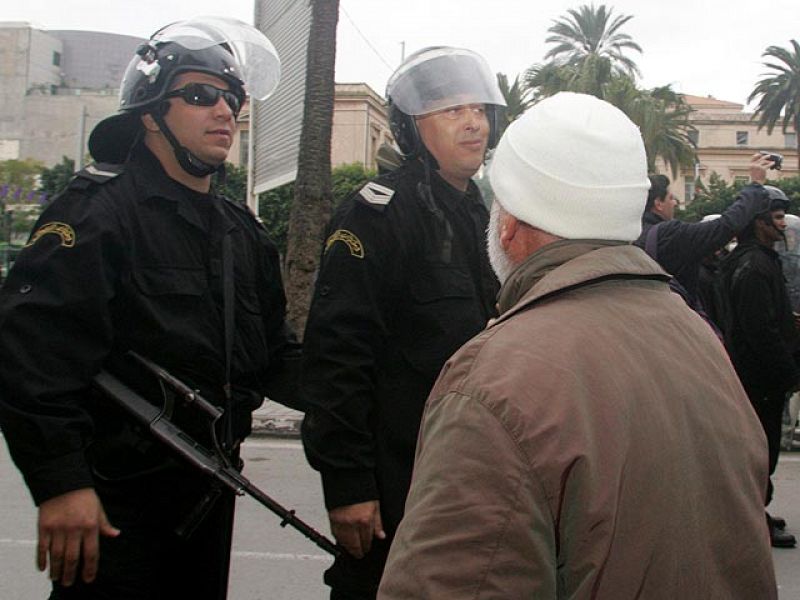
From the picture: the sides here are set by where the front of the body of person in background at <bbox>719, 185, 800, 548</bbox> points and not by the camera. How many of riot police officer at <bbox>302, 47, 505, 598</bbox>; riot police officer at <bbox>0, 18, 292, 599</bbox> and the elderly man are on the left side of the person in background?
0

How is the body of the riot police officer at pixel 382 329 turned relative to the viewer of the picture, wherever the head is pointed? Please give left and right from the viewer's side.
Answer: facing the viewer and to the right of the viewer

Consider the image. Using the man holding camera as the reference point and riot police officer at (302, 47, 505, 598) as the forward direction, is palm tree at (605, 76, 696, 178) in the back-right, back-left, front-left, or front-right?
back-right

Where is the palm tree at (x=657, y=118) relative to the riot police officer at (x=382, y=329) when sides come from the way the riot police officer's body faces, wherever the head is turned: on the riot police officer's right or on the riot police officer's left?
on the riot police officer's left

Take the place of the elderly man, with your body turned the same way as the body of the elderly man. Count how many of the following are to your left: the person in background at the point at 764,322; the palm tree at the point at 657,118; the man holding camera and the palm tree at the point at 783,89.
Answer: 0

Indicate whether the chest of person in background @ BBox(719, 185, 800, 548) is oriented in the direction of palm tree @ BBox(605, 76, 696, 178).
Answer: no

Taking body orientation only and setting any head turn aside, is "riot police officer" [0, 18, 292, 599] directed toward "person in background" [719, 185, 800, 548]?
no

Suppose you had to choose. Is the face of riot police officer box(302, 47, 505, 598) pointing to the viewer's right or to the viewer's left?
to the viewer's right

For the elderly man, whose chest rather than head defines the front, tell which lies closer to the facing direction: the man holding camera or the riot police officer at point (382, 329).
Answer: the riot police officer

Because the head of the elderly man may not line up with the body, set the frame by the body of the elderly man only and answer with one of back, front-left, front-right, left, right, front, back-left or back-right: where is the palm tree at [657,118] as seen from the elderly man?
front-right

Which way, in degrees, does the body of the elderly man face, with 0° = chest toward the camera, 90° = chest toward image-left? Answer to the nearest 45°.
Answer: approximately 135°

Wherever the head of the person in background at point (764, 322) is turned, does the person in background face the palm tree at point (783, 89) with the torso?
no

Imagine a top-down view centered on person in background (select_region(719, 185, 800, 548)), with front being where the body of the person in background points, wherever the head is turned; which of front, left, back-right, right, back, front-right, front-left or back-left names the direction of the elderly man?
right

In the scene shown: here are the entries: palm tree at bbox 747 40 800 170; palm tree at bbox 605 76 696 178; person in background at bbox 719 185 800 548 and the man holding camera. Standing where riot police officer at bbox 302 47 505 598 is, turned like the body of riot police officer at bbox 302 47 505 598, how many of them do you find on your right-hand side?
0

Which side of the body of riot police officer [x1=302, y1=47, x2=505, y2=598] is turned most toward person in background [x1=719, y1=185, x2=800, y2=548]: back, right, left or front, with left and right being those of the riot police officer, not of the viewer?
left
